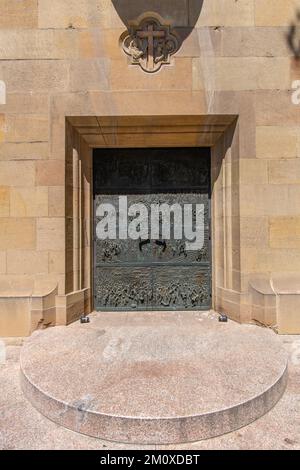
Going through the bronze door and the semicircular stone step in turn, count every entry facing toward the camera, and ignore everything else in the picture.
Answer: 2

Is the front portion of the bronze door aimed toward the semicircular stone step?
yes

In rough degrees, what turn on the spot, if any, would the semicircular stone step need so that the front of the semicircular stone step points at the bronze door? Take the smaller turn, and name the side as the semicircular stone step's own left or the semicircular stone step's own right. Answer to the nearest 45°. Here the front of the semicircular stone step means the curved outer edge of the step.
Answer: approximately 180°

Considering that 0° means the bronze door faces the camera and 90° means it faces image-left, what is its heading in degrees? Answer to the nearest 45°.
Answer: approximately 0°
